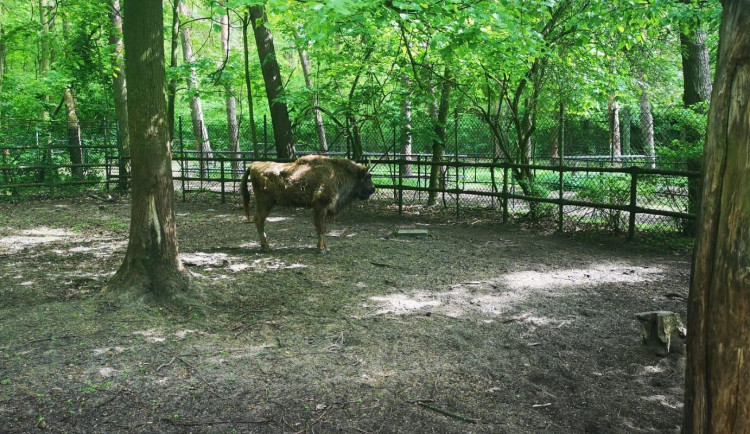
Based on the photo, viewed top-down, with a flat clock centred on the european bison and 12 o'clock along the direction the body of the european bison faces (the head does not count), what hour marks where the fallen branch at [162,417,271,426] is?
The fallen branch is roughly at 3 o'clock from the european bison.

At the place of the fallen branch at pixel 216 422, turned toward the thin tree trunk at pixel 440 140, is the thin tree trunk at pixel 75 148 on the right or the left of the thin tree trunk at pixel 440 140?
left

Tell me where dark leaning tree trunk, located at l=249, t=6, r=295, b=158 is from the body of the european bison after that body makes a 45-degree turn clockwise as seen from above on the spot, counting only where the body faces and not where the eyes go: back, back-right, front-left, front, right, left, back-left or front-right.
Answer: back-left

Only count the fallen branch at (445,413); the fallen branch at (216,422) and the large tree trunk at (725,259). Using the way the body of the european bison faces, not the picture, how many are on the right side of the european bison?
3

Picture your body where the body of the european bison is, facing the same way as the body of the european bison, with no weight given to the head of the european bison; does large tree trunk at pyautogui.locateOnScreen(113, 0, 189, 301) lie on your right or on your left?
on your right

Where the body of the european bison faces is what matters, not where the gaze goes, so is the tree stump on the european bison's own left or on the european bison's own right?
on the european bison's own right

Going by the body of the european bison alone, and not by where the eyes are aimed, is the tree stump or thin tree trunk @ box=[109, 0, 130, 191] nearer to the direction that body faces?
the tree stump

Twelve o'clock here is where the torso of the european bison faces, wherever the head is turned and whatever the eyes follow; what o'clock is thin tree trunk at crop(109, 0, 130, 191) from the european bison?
The thin tree trunk is roughly at 8 o'clock from the european bison.

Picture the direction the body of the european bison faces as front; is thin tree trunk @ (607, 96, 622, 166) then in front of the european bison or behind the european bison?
in front

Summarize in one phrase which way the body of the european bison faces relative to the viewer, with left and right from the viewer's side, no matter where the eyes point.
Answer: facing to the right of the viewer

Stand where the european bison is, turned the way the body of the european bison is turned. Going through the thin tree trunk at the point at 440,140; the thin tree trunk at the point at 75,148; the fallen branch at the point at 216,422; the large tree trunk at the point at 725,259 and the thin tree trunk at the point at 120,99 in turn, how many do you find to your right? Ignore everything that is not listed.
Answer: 2

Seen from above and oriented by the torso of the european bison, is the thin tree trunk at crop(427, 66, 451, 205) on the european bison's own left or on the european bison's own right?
on the european bison's own left

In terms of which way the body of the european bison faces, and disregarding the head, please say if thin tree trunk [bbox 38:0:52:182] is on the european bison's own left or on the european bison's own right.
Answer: on the european bison's own left
